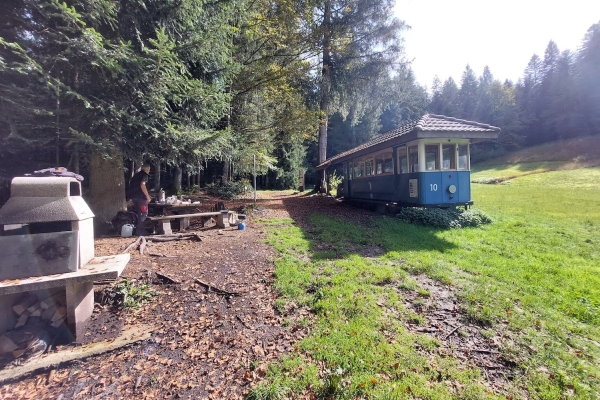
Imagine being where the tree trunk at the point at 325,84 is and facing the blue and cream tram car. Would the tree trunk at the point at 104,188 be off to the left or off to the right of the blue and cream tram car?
right
